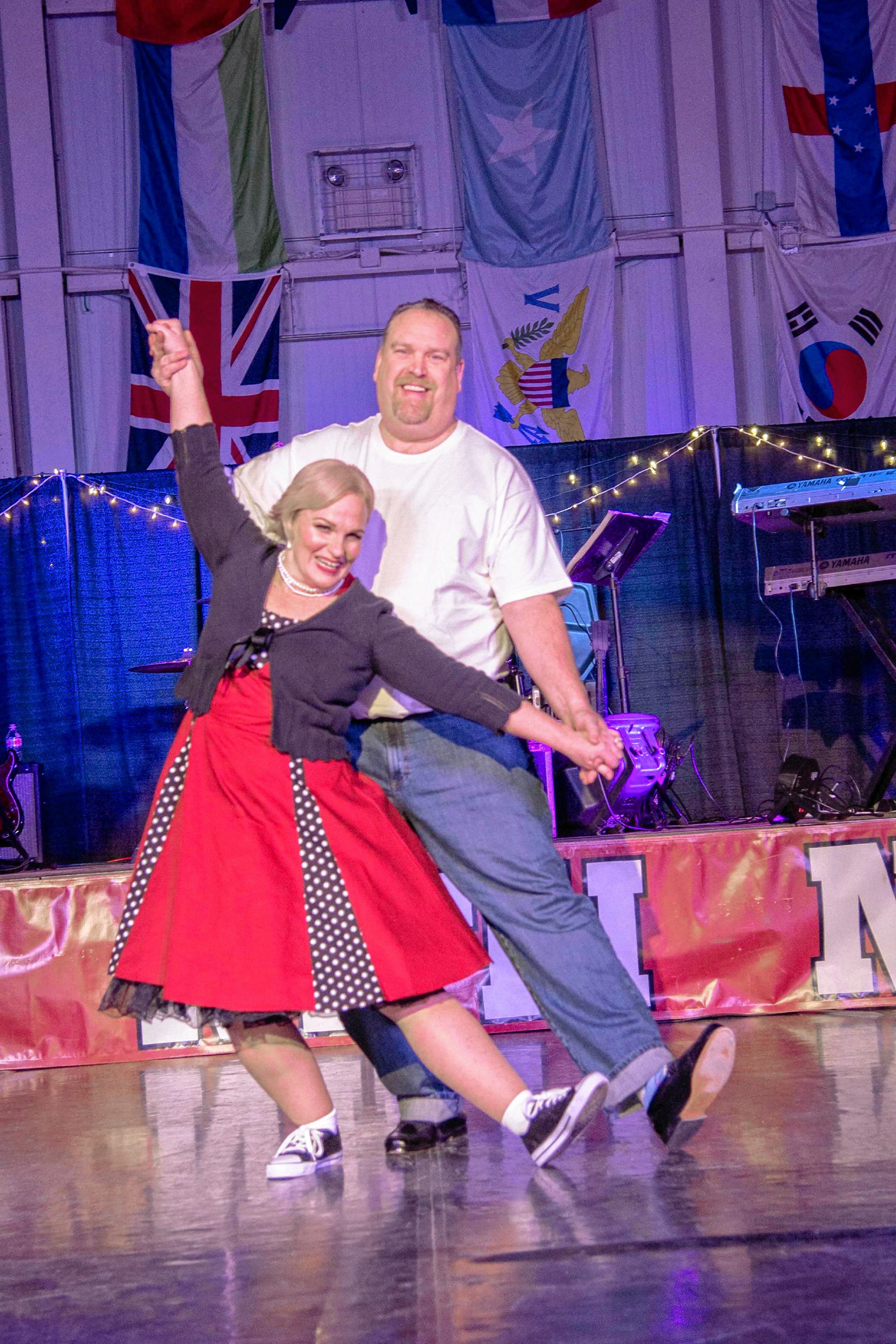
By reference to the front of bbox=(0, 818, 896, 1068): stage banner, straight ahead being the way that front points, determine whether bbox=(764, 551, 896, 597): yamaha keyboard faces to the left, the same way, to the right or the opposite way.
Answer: the opposite way

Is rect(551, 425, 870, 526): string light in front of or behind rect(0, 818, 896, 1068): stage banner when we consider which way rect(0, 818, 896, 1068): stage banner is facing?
behind

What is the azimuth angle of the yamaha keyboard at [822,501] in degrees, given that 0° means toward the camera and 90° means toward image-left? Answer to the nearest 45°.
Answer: approximately 180°

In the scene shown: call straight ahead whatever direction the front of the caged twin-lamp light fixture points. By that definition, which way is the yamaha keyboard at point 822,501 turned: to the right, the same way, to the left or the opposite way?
the opposite way

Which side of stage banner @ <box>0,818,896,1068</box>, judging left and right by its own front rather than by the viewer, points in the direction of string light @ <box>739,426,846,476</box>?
back

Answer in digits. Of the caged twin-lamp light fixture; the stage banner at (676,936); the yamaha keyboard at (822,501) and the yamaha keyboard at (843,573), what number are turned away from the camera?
2

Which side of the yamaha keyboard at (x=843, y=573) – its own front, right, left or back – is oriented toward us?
back

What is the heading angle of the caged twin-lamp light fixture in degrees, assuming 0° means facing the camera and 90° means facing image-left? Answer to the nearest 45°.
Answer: approximately 0°

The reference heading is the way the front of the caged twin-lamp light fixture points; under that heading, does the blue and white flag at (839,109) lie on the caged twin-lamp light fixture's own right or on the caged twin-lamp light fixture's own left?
on the caged twin-lamp light fixture's own left
